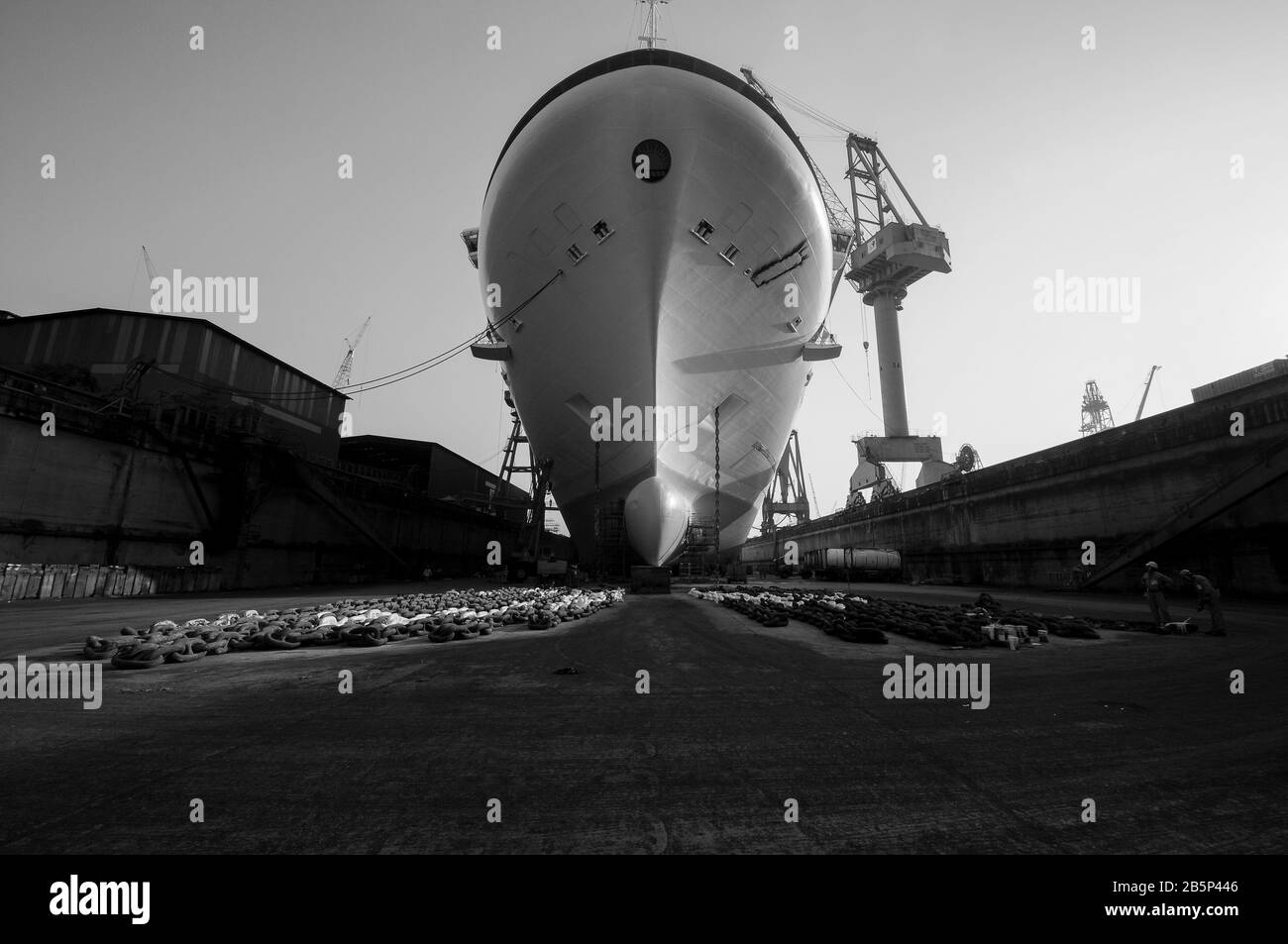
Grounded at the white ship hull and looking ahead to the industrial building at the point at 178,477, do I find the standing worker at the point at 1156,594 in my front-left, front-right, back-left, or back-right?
back-left

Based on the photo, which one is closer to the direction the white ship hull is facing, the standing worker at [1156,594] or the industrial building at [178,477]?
the standing worker

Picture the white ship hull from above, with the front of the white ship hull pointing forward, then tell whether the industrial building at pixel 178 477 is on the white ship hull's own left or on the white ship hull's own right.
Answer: on the white ship hull's own right

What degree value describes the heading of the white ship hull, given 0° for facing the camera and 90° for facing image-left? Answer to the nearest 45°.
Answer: approximately 0°
